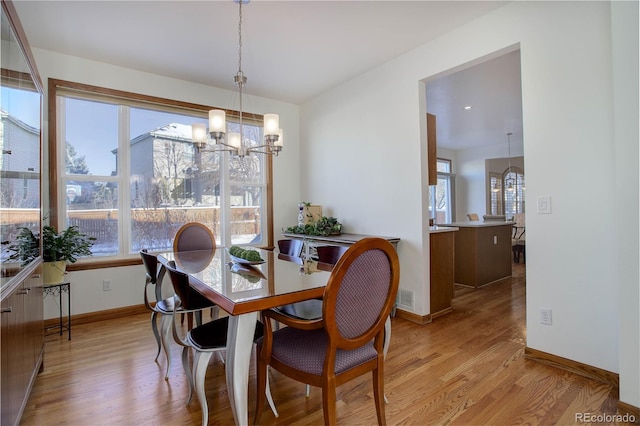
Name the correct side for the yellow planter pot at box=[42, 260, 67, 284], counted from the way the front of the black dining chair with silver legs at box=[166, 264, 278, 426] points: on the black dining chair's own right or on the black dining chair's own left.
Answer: on the black dining chair's own left

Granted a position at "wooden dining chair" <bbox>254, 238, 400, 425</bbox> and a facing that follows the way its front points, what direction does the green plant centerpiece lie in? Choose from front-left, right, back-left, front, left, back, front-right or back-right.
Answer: front-right

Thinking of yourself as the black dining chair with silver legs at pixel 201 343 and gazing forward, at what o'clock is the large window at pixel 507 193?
The large window is roughly at 11 o'clock from the black dining chair with silver legs.

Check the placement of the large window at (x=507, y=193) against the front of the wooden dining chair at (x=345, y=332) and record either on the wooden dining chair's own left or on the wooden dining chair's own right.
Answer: on the wooden dining chair's own right

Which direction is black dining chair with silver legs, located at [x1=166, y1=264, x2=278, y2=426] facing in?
to the viewer's right

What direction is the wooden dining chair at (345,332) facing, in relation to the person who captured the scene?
facing away from the viewer and to the left of the viewer

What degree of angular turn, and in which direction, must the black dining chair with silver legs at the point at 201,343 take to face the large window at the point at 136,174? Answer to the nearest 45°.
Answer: approximately 90° to its left

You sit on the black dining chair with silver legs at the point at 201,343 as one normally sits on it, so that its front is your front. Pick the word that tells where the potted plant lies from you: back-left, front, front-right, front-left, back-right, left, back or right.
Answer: back-left

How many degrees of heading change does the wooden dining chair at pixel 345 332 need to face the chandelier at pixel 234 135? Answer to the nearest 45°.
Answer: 0° — it already faces it

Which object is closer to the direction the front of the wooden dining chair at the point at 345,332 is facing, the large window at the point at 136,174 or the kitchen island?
the large window

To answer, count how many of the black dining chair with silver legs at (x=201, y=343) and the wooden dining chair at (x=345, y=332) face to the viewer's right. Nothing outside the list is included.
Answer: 1

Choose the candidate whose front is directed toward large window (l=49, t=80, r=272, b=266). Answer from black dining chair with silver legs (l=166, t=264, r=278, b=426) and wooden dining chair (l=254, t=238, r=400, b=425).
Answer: wooden dining chair (l=254, t=238, r=400, b=425)

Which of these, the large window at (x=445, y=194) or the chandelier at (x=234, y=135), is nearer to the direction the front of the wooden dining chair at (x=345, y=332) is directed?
the chandelier

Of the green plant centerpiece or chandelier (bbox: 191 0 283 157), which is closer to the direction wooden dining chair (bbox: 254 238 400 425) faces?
the chandelier
